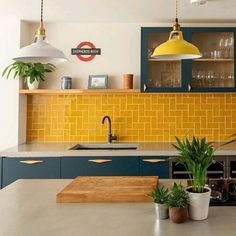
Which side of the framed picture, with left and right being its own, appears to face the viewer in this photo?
front

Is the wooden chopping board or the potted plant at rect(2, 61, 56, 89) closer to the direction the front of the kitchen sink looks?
the wooden chopping board

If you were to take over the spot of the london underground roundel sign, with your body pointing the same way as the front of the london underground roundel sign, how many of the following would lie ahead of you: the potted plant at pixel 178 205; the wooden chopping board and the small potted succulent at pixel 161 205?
3

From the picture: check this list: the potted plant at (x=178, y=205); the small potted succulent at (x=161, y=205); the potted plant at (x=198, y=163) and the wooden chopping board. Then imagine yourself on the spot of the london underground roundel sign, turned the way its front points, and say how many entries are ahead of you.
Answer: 4

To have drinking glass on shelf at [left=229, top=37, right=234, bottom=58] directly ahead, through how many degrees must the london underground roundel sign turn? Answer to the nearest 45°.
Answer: approximately 90° to its left

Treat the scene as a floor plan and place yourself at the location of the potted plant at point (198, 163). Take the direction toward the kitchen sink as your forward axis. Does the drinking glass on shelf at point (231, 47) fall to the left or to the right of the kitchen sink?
right

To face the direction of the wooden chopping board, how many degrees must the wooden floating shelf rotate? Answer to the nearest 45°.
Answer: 0° — it already faces it

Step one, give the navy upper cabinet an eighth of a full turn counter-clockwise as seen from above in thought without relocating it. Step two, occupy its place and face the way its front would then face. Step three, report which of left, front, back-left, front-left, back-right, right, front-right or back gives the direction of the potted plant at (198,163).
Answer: front-right

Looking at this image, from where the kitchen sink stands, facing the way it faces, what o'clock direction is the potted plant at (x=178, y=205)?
The potted plant is roughly at 12 o'clock from the kitchen sink.

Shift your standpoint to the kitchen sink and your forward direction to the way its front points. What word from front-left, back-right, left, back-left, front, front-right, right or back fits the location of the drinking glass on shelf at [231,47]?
left

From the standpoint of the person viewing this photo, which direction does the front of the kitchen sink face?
facing the viewer

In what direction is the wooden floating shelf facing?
toward the camera

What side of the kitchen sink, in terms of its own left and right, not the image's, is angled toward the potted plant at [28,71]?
right

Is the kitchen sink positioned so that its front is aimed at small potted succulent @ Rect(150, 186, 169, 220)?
yes
